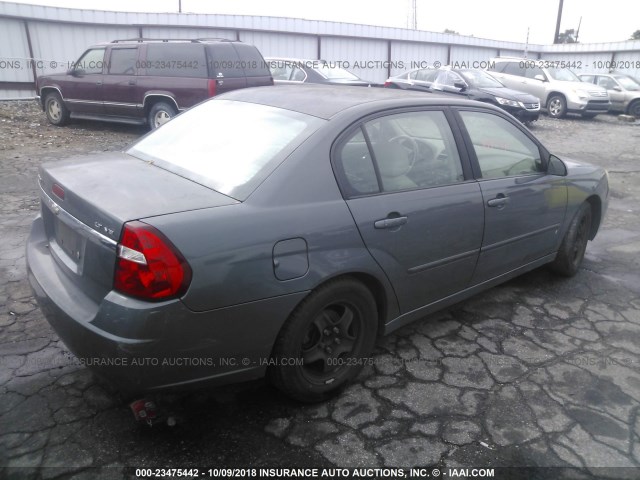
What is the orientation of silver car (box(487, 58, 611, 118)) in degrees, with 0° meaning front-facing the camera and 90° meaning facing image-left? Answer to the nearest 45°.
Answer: approximately 315°

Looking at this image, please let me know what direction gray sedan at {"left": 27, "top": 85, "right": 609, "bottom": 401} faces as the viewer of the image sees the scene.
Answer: facing away from the viewer and to the right of the viewer

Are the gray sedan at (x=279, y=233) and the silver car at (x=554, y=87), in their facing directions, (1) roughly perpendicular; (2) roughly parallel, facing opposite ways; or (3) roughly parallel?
roughly perpendicular

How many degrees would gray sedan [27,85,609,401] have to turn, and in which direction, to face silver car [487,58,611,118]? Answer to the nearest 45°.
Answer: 0° — it already faces it

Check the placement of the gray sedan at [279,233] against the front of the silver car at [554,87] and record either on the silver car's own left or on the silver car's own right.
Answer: on the silver car's own right
